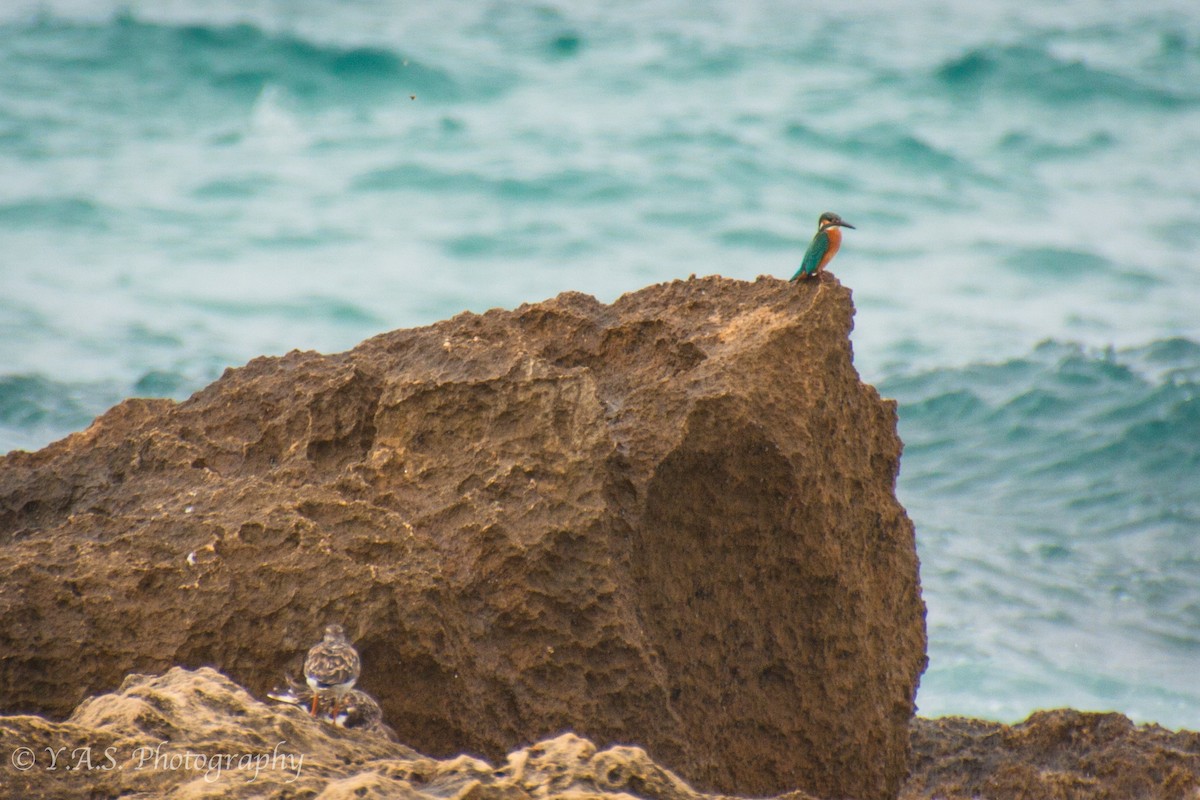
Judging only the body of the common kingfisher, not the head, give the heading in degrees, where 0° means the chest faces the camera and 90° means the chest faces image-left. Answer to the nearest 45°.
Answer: approximately 270°
